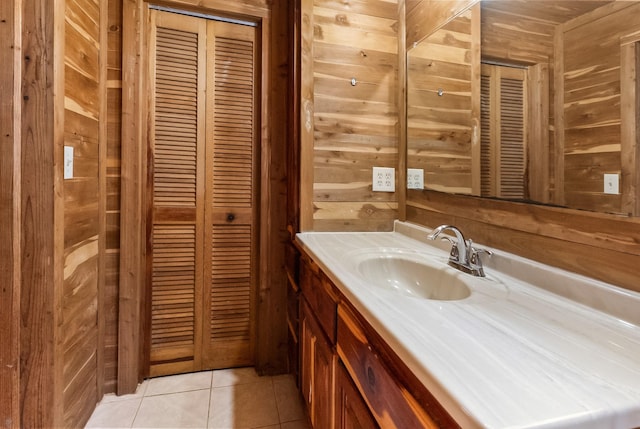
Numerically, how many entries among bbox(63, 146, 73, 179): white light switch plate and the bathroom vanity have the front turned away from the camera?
0

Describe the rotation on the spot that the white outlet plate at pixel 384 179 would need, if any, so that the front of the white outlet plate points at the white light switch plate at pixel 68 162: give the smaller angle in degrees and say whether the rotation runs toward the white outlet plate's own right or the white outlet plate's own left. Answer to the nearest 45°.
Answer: approximately 45° to the white outlet plate's own right

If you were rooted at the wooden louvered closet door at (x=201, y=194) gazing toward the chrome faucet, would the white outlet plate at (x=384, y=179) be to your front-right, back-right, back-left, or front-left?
front-left

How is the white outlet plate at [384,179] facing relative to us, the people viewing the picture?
facing the viewer

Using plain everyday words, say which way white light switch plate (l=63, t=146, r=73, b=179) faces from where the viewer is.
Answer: facing the viewer and to the right of the viewer

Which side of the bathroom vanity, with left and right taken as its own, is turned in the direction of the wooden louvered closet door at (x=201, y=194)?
right

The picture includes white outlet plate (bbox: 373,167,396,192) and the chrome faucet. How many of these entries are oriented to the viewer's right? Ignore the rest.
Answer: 0

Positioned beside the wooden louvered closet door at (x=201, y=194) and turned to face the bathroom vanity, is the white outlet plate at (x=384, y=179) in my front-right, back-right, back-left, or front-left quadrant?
front-left

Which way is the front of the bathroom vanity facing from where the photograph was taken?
facing the viewer and to the left of the viewer

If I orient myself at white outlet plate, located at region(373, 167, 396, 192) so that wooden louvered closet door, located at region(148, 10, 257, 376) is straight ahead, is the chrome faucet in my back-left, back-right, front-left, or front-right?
back-left

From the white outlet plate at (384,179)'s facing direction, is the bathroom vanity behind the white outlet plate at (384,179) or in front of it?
in front
